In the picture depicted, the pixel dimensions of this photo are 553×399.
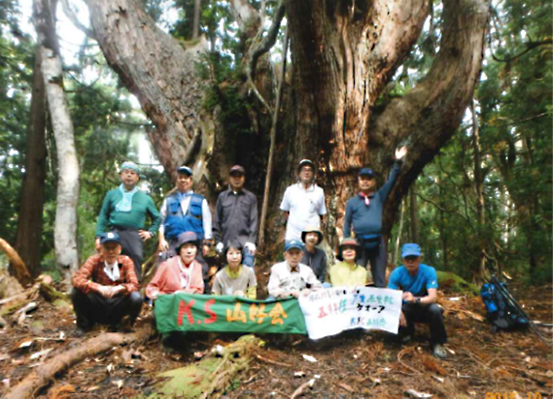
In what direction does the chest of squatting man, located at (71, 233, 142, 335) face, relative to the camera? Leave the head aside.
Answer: toward the camera

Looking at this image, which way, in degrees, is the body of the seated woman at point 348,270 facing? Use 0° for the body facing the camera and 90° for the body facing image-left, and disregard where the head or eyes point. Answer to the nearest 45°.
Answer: approximately 0°

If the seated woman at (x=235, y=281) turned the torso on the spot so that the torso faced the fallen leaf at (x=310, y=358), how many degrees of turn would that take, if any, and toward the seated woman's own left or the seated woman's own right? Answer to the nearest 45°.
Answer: approximately 45° to the seated woman's own left

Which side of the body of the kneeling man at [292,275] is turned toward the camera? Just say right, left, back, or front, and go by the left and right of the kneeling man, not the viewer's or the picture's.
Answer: front

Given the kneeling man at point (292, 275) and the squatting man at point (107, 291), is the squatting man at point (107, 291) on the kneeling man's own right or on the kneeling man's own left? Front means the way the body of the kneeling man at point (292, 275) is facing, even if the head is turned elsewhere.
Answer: on the kneeling man's own right

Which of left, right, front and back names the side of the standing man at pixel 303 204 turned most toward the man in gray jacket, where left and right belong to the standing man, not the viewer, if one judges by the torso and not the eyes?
right

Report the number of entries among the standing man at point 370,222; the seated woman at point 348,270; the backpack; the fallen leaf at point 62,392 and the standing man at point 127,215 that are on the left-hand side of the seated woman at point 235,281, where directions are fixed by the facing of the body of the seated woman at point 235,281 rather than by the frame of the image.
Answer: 3
